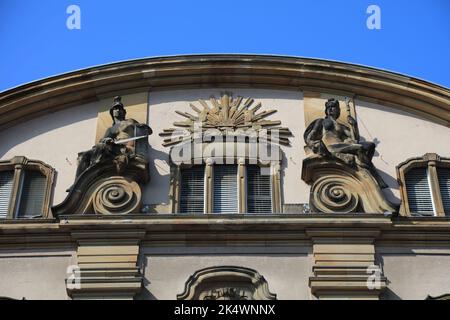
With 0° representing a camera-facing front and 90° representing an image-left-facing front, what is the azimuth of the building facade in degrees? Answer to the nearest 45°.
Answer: approximately 0°
